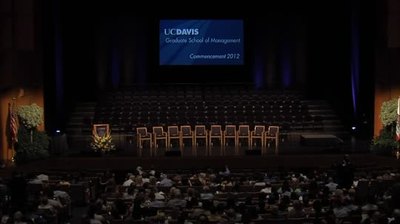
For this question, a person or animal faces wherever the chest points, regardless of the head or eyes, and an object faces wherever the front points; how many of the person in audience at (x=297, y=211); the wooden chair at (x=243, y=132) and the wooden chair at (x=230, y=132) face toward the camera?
2

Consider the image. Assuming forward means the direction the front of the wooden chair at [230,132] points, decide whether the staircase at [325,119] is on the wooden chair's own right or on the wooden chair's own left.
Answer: on the wooden chair's own left

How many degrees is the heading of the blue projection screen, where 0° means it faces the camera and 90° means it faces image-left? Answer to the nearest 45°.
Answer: approximately 0°

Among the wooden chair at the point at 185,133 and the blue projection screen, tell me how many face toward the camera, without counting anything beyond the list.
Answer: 2

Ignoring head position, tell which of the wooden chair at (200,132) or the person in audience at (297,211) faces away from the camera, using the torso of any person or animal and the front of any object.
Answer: the person in audience

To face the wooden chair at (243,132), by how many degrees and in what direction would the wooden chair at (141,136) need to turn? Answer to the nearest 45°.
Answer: approximately 45° to its left

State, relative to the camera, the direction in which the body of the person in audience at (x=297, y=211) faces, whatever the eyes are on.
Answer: away from the camera

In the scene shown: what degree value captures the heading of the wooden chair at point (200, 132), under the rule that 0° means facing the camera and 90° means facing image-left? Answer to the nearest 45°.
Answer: approximately 0°

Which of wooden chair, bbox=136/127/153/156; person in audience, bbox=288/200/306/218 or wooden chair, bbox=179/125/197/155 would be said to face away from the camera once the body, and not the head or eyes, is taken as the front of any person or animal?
the person in audience

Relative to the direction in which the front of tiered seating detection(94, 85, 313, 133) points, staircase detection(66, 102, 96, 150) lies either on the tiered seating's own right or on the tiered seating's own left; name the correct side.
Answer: on the tiered seating's own right
